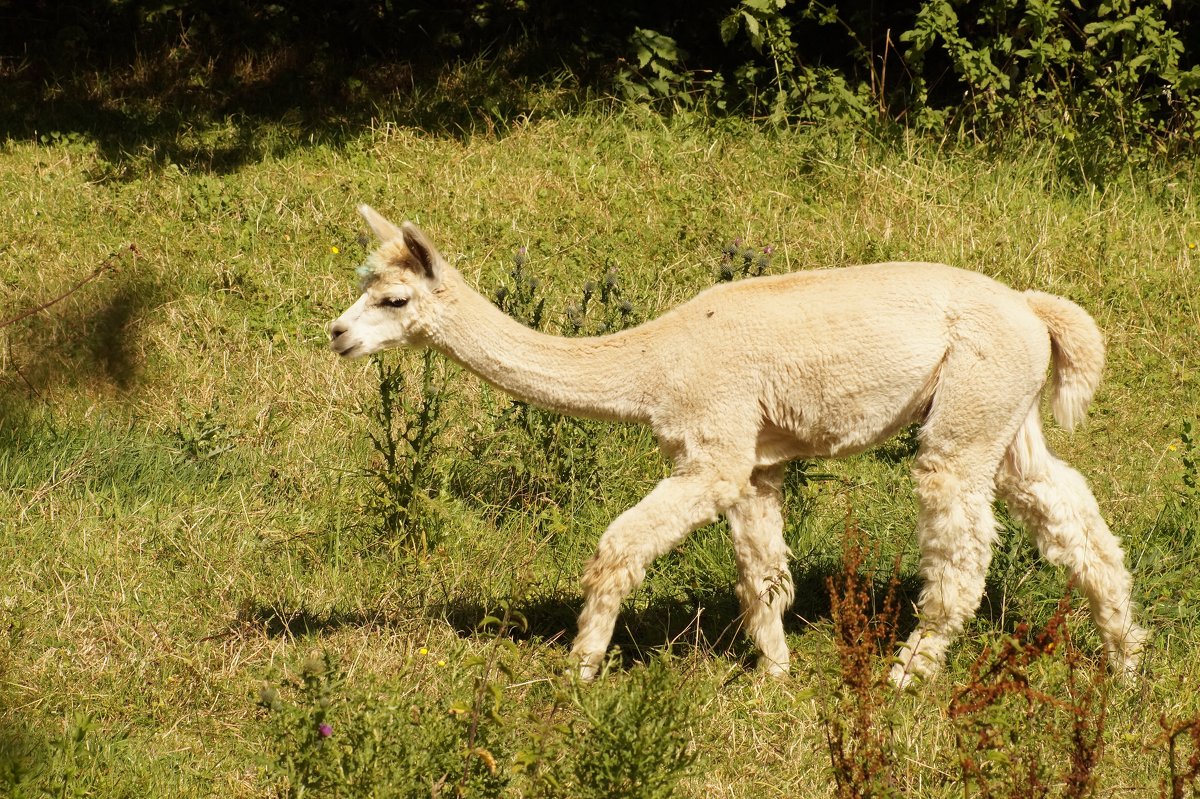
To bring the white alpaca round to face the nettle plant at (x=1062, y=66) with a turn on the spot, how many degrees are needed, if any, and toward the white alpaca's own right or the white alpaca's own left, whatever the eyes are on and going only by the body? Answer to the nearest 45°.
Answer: approximately 90° to the white alpaca's own right

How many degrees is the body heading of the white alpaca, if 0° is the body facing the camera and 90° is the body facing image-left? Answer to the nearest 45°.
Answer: approximately 90°
